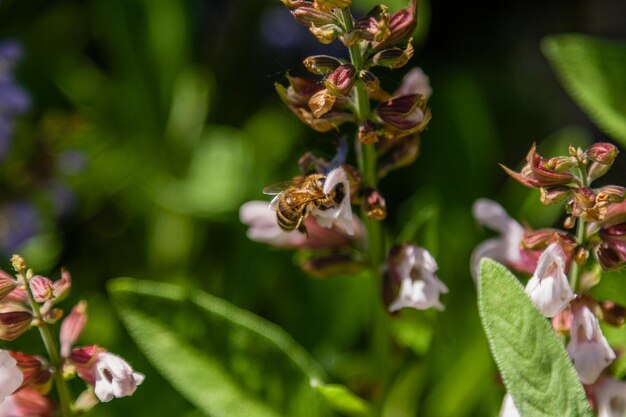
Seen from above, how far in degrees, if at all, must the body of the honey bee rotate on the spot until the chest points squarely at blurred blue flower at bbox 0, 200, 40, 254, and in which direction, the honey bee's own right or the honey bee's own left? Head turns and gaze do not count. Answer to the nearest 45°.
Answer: approximately 135° to the honey bee's own left

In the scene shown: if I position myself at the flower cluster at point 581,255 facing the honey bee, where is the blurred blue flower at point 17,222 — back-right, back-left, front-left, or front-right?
front-right

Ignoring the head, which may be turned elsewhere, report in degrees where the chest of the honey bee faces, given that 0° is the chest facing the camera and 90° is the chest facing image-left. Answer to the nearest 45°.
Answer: approximately 270°

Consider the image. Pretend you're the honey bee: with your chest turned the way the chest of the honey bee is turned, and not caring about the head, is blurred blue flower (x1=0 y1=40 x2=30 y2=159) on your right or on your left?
on your left
